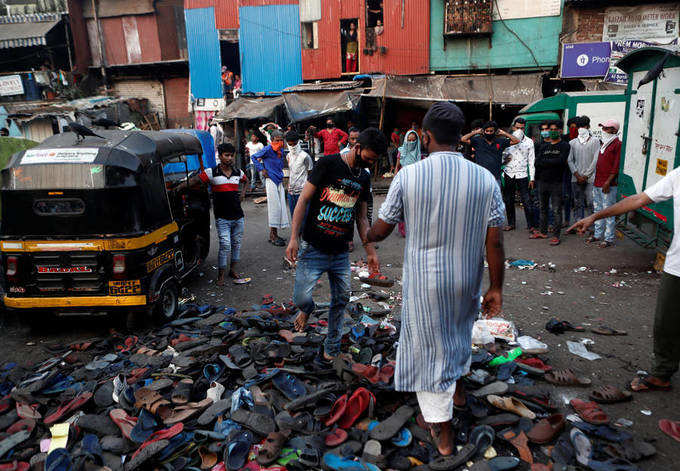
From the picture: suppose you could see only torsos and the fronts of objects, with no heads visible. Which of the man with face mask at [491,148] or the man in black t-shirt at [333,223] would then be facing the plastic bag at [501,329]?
the man with face mask

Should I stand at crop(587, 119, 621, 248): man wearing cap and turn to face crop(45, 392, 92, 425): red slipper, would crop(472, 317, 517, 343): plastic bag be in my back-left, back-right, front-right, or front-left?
front-left

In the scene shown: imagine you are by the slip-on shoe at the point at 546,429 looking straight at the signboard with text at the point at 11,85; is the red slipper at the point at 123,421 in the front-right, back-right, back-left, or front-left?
front-left

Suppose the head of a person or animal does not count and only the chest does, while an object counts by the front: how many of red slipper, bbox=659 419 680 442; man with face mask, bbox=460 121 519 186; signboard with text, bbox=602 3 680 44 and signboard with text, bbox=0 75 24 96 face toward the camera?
3

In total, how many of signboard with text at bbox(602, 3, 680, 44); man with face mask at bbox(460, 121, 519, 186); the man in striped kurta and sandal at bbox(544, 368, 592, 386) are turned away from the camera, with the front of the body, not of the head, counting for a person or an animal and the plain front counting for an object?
1

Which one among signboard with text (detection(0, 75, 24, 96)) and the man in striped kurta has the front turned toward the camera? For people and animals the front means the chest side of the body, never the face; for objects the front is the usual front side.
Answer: the signboard with text

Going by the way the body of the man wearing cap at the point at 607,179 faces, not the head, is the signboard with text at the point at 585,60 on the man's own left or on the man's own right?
on the man's own right

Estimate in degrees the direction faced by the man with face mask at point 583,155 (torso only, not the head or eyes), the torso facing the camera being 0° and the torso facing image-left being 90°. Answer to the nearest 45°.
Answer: approximately 0°

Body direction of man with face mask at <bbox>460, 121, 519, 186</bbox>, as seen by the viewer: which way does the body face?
toward the camera

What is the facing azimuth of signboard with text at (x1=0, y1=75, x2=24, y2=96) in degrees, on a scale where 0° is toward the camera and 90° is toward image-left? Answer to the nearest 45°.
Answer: approximately 0°

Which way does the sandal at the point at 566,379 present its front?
to the viewer's left

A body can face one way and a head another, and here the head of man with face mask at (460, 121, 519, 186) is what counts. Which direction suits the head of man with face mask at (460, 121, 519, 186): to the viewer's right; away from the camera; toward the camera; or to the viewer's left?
toward the camera

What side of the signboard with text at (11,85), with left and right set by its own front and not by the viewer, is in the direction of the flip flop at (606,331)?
front

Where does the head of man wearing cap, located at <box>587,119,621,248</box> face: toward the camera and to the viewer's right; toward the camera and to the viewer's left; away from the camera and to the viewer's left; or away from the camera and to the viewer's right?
toward the camera and to the viewer's left
